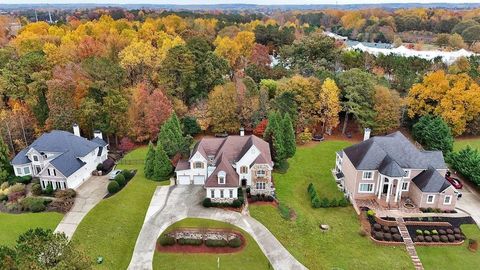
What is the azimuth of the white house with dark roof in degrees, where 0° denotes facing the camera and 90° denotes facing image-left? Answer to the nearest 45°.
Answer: approximately 45°

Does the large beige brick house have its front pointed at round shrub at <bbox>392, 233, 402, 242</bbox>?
yes

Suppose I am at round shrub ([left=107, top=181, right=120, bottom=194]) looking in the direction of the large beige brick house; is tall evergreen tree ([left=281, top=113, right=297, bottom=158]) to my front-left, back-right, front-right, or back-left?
front-left

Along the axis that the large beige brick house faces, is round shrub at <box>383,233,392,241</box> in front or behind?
in front

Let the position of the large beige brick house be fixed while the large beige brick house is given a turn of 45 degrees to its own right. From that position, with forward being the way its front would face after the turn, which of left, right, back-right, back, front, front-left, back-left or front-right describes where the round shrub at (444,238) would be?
left

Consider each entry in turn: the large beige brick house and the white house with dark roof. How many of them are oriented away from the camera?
0

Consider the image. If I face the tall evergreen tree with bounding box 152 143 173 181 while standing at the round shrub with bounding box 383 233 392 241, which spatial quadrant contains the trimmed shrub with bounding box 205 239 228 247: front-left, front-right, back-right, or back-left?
front-left

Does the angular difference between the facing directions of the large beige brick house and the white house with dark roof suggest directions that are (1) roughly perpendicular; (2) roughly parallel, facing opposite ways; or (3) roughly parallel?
roughly parallel

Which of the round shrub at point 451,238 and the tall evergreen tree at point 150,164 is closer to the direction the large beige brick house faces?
the round shrub

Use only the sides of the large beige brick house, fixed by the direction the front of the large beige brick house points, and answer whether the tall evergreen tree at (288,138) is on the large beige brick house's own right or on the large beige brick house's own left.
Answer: on the large beige brick house's own right

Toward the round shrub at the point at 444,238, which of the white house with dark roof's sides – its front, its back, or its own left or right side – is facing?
left

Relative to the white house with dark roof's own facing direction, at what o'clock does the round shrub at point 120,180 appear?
The round shrub is roughly at 9 o'clock from the white house with dark roof.

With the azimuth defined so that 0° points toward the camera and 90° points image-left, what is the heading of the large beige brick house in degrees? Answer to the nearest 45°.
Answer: approximately 0°

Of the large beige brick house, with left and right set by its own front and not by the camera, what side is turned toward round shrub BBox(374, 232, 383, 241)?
front

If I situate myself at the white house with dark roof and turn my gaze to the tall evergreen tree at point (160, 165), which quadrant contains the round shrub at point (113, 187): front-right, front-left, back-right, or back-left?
front-right
